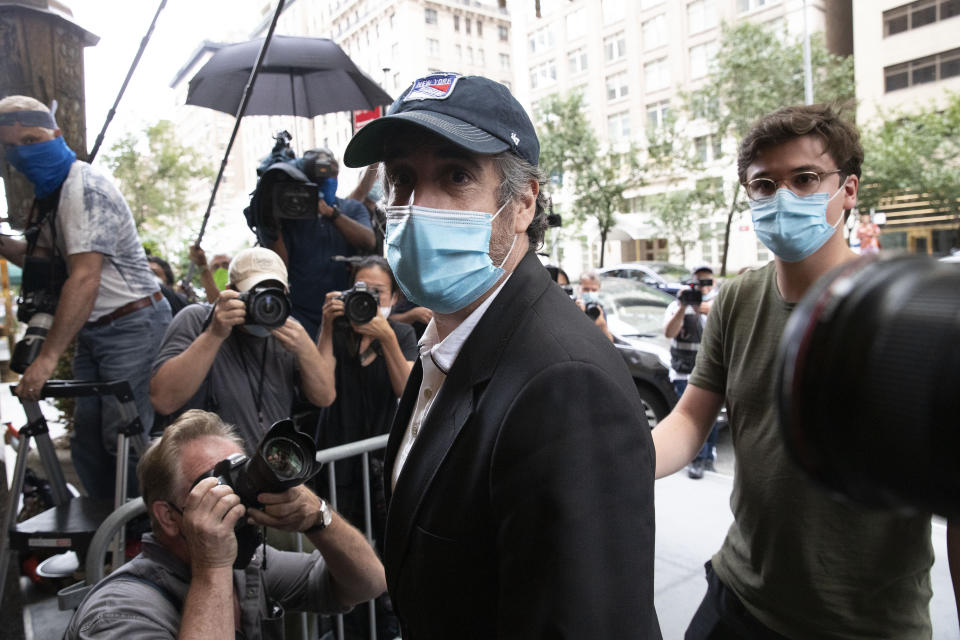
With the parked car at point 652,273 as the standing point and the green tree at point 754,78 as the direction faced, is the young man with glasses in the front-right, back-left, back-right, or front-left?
back-right

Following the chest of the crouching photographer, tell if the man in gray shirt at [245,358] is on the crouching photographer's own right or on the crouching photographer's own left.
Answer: on the crouching photographer's own left

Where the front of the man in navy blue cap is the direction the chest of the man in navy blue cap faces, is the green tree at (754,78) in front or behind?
behind

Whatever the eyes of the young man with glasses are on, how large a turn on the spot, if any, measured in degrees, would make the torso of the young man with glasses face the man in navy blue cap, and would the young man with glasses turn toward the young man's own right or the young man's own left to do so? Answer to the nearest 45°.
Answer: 0° — they already face them

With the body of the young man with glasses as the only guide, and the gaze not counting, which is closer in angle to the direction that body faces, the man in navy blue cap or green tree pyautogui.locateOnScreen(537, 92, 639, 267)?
the man in navy blue cap

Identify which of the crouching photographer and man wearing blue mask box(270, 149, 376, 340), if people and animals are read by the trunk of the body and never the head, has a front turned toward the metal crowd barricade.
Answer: the man wearing blue mask

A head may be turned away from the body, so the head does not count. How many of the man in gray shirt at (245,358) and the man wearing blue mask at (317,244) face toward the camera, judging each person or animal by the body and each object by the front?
2

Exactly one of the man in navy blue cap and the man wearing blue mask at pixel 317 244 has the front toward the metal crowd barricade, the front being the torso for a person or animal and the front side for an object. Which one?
the man wearing blue mask

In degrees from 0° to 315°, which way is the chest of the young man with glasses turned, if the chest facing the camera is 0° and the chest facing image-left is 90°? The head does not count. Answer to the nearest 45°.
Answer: approximately 45°

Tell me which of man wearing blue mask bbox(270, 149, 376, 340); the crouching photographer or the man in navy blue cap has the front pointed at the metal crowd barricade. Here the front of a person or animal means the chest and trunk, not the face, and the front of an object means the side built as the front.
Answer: the man wearing blue mask

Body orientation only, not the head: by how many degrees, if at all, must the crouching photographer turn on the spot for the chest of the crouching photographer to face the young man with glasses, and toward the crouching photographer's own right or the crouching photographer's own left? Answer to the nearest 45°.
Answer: approximately 45° to the crouching photographer's own left

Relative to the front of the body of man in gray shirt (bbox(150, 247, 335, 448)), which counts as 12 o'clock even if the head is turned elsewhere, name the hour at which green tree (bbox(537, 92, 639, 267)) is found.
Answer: The green tree is roughly at 7 o'clock from the man in gray shirt.

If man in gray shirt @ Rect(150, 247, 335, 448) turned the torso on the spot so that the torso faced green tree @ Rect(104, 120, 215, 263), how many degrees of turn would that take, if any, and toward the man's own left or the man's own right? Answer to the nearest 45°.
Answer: approximately 180°
